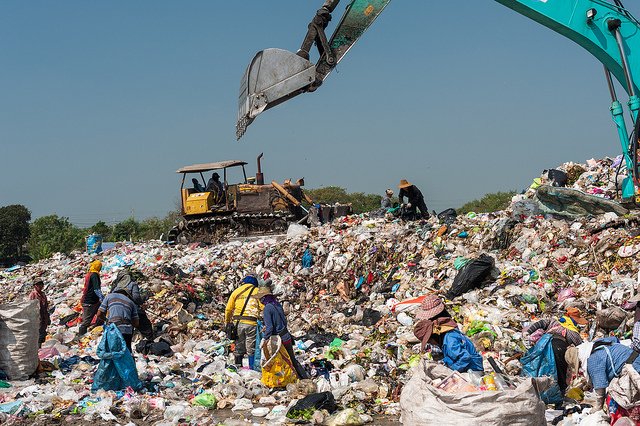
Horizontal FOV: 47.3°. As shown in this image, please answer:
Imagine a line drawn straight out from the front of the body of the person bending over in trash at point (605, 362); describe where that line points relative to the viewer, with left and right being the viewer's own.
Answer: facing to the left of the viewer

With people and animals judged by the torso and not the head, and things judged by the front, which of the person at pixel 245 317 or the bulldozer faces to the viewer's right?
the bulldozer

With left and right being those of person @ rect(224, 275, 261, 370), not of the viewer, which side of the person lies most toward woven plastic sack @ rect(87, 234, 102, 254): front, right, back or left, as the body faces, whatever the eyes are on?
front

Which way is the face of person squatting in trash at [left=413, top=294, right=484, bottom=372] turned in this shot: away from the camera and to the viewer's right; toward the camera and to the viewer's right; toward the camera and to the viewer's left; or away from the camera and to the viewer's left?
toward the camera and to the viewer's left

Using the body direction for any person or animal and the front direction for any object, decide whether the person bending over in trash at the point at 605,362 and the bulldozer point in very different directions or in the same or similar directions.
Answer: very different directions

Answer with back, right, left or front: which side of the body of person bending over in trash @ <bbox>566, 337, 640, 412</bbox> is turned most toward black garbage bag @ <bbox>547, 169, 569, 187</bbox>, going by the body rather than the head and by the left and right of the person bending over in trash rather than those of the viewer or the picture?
right

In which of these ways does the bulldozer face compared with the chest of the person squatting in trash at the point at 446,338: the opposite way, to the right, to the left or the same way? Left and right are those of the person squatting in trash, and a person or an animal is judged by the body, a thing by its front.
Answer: the opposite way

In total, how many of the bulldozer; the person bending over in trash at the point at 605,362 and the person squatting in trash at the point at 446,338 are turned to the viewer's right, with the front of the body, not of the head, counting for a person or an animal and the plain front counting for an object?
1

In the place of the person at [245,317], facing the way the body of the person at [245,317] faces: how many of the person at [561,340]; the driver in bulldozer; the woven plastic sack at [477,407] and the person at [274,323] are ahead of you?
1

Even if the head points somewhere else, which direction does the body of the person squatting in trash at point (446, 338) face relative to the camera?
to the viewer's left

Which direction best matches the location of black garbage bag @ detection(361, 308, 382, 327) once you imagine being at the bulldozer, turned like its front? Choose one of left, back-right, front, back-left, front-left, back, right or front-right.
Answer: right

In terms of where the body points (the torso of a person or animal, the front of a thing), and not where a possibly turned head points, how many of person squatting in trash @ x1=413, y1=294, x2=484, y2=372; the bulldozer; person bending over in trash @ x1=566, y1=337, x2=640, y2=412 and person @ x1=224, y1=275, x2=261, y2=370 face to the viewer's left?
2

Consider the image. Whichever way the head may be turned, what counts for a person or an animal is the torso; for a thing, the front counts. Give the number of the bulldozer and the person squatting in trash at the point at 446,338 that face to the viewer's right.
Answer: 1

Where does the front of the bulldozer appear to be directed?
to the viewer's right

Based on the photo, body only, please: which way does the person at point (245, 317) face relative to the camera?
away from the camera

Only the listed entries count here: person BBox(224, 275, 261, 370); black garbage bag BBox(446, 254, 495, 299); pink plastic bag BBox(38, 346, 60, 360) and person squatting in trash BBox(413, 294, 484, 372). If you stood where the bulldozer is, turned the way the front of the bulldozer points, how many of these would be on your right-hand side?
4
